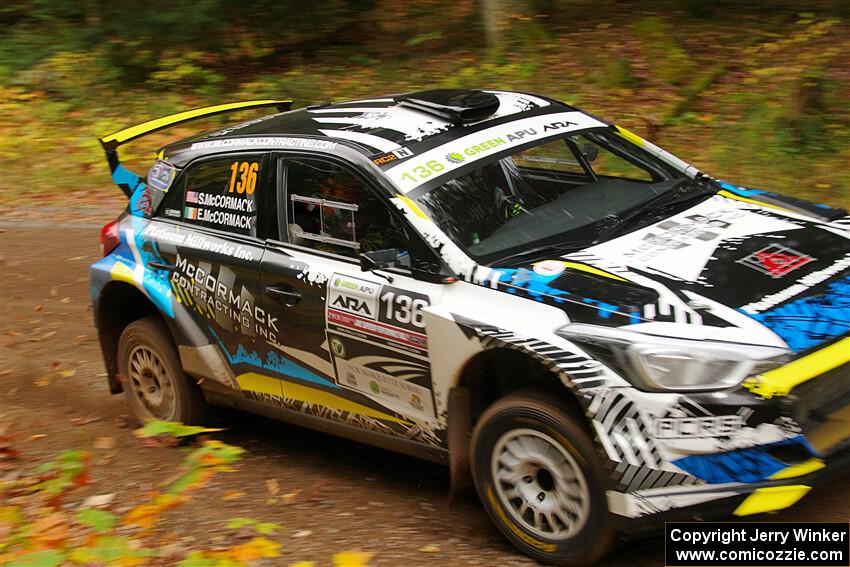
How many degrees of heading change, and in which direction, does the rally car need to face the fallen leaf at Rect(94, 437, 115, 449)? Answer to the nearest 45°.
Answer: approximately 180°

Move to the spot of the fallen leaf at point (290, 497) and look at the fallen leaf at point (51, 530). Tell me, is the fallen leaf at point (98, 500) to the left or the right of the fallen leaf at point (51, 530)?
right

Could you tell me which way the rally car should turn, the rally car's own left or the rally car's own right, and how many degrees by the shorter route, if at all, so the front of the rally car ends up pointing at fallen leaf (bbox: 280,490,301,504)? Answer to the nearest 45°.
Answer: approximately 135° to the rally car's own right

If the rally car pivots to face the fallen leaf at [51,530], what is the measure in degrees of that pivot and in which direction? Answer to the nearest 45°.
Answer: approximately 90° to its right

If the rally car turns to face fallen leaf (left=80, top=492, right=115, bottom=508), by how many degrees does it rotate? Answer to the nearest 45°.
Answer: approximately 135° to its right

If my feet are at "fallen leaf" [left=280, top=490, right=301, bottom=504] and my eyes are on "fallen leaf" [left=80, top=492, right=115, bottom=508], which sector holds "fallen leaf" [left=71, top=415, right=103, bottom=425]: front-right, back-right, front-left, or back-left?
front-right

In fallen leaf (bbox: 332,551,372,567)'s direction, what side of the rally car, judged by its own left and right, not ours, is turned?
right

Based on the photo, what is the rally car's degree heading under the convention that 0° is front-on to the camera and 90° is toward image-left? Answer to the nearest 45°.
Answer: approximately 315°
